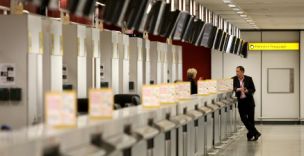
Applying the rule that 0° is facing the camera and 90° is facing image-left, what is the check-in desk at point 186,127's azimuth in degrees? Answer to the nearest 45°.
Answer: approximately 315°

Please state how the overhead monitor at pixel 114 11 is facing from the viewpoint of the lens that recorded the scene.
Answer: facing the viewer and to the right of the viewer

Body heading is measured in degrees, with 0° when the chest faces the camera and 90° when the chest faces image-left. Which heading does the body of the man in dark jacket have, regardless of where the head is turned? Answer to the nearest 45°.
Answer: approximately 45°

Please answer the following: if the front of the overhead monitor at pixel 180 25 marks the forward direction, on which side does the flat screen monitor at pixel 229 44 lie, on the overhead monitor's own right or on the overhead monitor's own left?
on the overhead monitor's own left

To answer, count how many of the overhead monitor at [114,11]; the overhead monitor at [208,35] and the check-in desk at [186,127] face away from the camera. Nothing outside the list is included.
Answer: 0

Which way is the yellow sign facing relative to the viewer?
toward the camera

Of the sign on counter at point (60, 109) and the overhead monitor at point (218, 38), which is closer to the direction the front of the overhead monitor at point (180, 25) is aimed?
the sign on counter

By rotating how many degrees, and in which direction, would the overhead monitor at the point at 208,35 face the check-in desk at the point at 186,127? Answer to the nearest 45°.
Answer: approximately 45° to its right

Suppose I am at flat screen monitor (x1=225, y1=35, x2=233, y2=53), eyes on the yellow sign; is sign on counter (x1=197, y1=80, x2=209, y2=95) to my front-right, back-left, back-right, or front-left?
back-right

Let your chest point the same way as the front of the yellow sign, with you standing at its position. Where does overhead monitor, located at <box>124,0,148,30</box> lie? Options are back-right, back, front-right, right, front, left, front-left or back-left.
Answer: front

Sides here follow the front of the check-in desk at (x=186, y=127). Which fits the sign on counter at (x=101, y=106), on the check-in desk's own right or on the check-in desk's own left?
on the check-in desk's own right

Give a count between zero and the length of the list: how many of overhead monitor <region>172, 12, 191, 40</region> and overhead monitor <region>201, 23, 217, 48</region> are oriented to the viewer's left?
0

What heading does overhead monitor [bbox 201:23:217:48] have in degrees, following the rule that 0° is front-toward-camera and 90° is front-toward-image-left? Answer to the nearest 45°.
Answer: approximately 315°

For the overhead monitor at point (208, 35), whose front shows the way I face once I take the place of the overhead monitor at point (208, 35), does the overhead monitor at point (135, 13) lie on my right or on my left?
on my right
